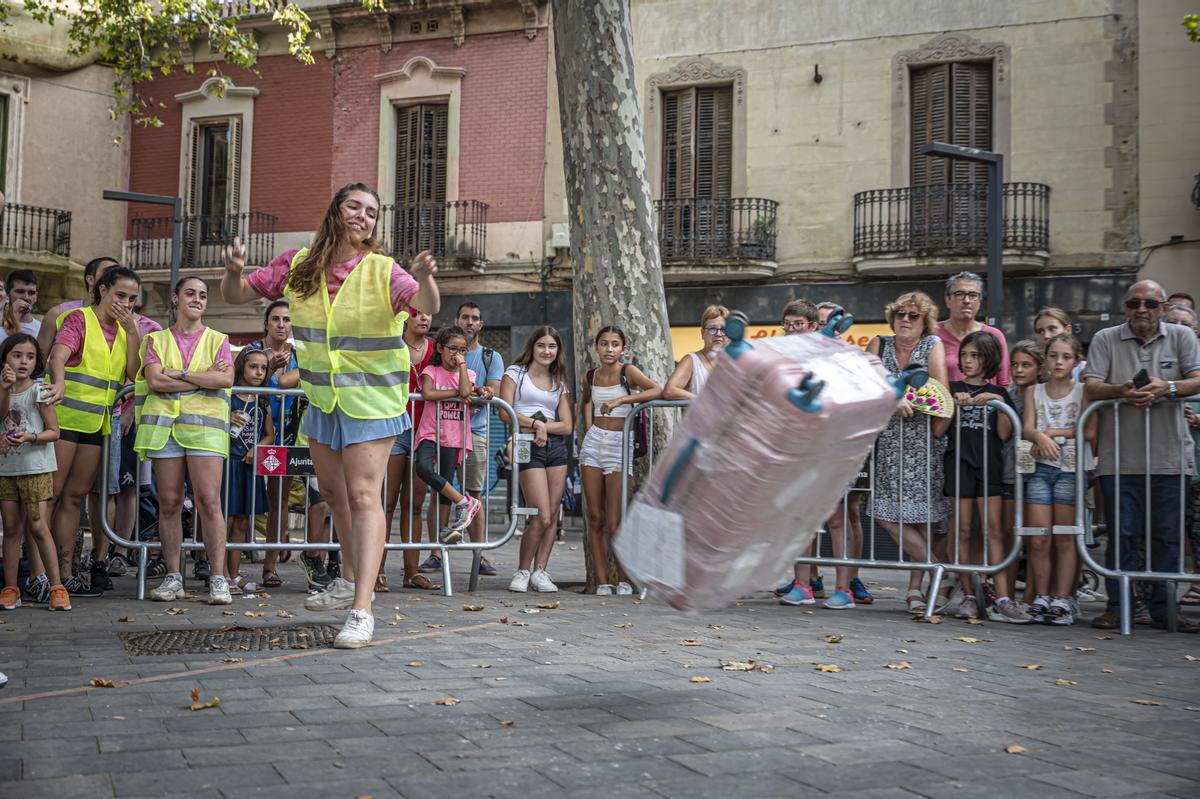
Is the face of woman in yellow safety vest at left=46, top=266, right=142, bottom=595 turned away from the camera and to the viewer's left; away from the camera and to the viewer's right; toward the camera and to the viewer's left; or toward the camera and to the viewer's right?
toward the camera and to the viewer's right

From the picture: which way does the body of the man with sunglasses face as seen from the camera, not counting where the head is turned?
toward the camera

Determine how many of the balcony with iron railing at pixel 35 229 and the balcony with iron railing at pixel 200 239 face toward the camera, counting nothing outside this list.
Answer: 2

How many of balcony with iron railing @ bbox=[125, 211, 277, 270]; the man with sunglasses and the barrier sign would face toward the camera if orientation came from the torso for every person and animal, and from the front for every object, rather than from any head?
3

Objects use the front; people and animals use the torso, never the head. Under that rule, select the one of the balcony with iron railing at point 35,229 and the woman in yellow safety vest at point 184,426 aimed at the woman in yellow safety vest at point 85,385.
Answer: the balcony with iron railing

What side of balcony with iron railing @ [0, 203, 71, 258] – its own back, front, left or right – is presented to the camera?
front

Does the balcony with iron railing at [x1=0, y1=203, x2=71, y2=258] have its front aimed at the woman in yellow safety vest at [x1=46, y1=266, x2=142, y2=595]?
yes

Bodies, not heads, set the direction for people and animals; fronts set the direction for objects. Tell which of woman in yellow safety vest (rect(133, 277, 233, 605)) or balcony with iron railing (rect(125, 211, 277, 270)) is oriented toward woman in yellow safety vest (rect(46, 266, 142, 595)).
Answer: the balcony with iron railing

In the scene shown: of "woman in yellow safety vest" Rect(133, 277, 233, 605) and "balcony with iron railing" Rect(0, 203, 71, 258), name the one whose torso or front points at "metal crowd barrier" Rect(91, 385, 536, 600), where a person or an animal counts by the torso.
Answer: the balcony with iron railing

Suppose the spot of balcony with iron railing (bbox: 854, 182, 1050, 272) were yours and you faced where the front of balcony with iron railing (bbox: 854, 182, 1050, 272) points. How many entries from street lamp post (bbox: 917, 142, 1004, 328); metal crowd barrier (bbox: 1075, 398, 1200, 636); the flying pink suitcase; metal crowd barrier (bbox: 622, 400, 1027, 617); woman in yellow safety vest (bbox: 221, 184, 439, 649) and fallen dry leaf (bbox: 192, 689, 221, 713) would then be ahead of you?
6

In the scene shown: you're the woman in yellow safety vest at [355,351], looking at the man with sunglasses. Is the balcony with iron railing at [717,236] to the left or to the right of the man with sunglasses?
left

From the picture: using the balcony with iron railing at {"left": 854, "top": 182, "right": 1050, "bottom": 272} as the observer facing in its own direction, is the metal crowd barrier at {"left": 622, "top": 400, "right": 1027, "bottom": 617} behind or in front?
in front

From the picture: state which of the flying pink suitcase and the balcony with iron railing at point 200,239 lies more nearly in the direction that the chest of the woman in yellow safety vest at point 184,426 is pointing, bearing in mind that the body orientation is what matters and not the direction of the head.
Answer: the flying pink suitcase

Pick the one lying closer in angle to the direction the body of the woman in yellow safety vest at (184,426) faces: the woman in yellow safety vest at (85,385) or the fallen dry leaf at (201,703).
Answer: the fallen dry leaf

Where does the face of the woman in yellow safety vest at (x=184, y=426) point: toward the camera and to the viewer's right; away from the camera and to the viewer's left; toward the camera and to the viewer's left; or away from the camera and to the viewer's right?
toward the camera and to the viewer's right

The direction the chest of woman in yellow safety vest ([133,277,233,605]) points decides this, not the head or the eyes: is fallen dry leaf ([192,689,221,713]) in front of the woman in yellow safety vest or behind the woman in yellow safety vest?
in front

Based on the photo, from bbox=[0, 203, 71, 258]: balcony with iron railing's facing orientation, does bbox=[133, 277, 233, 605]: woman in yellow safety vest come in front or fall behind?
in front

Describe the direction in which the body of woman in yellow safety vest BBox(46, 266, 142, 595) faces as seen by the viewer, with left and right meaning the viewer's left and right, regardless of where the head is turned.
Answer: facing the viewer and to the right of the viewer

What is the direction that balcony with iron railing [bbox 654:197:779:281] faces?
toward the camera
